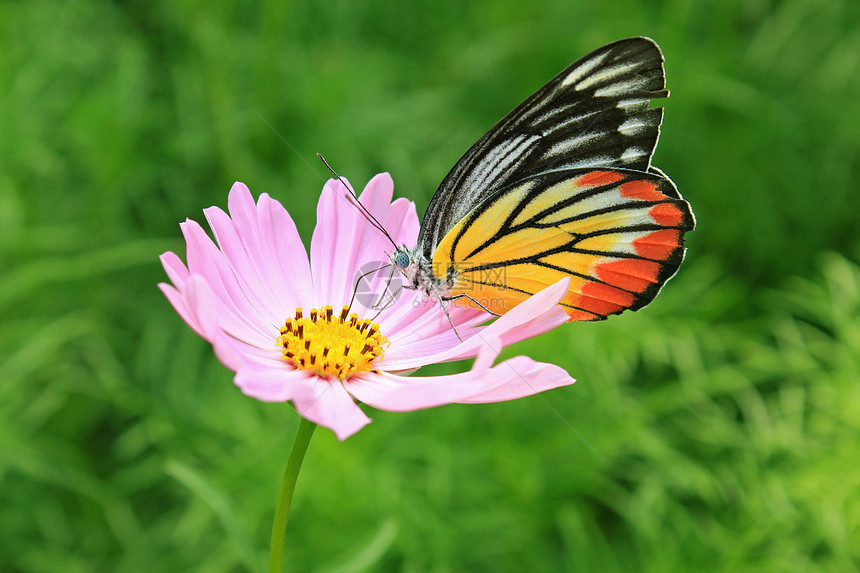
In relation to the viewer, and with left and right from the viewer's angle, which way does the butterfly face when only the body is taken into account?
facing to the left of the viewer
